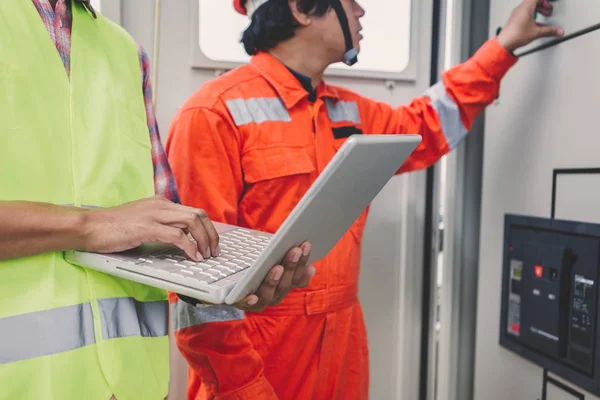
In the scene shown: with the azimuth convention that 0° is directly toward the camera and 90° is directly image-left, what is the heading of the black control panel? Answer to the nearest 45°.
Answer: approximately 45°
